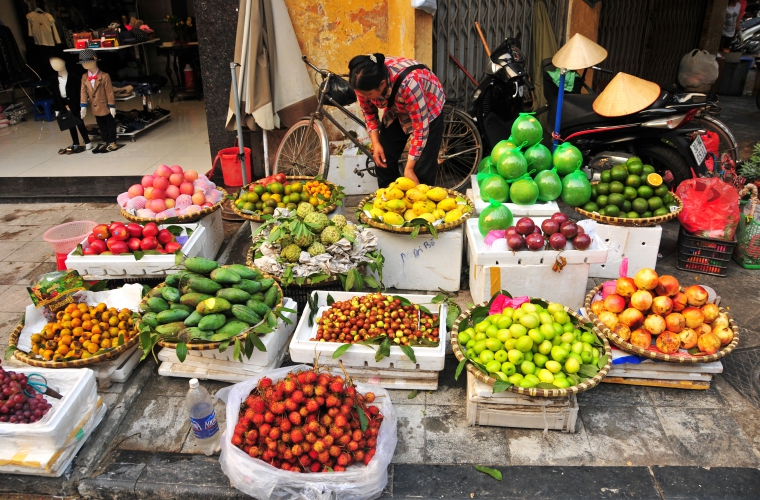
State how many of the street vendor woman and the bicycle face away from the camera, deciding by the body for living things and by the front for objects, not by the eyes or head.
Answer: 0

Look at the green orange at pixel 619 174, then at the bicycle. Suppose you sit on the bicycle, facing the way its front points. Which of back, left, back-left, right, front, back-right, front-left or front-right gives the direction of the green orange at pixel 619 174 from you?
back-left

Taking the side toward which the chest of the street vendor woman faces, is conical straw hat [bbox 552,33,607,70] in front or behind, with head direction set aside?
behind

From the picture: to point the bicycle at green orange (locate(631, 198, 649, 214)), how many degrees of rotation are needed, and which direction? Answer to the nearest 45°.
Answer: approximately 135° to its left

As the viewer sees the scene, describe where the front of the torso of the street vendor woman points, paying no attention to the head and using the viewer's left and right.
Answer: facing the viewer and to the left of the viewer

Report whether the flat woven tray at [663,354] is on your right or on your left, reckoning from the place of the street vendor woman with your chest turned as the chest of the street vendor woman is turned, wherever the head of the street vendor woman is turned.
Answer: on your left

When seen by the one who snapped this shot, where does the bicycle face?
facing to the left of the viewer

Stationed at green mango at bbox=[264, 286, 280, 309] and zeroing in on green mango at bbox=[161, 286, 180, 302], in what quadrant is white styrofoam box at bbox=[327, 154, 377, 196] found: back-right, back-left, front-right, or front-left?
back-right

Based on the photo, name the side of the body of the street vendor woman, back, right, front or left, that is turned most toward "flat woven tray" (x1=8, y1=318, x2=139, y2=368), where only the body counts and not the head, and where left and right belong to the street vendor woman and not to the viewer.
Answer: front

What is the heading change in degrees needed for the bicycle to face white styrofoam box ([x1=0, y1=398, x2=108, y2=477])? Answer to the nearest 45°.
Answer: approximately 90° to its left

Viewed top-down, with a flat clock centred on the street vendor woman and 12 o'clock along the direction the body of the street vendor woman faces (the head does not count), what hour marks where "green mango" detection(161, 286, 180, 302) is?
The green mango is roughly at 12 o'clock from the street vendor woman.

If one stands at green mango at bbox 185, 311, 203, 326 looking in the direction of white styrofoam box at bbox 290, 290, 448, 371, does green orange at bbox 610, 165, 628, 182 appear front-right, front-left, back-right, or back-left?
front-left

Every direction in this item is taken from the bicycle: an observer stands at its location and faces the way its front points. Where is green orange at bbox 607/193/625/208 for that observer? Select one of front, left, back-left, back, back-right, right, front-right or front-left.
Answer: back-left

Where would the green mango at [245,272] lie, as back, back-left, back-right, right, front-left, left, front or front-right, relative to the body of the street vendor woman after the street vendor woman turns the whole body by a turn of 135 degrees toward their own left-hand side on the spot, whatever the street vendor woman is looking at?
back-right

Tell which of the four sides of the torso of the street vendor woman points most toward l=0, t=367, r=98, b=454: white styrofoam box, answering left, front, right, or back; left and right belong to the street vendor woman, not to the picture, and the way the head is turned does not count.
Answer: front

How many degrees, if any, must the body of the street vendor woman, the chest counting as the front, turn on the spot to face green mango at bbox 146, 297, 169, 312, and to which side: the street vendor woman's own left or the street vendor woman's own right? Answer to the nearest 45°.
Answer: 0° — they already face it

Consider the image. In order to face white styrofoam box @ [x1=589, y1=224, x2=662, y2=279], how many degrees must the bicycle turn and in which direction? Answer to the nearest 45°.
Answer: approximately 135° to its left
